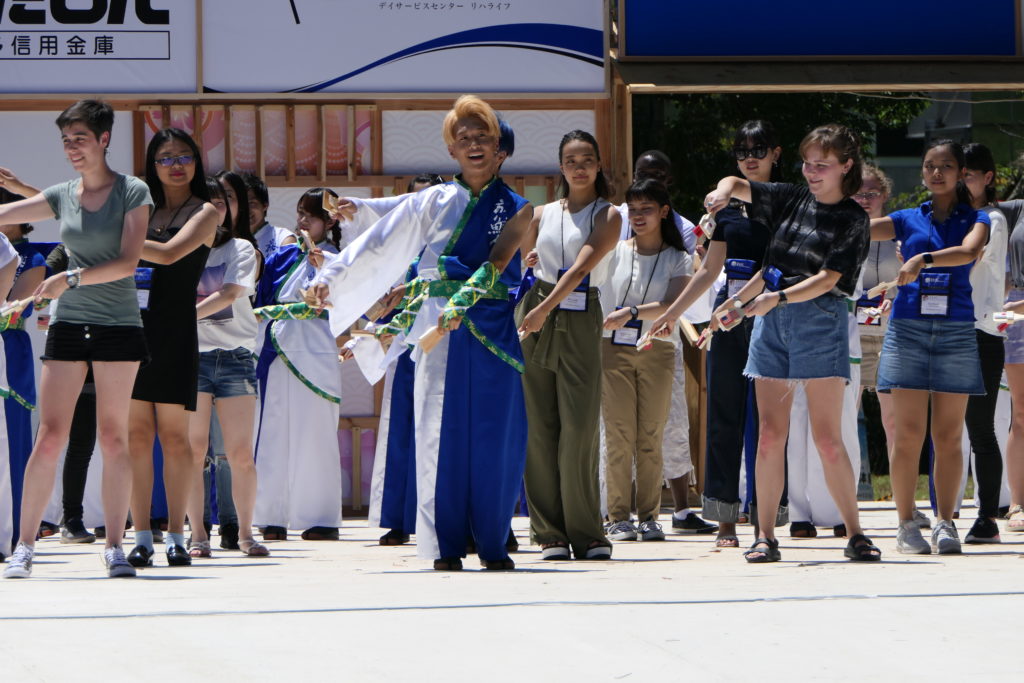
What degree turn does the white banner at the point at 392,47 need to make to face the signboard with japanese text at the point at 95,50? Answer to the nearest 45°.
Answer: approximately 90° to its right

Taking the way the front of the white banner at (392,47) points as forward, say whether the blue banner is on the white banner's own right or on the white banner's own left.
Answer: on the white banner's own left

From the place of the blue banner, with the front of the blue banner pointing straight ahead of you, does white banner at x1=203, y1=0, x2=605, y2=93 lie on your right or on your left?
on your right

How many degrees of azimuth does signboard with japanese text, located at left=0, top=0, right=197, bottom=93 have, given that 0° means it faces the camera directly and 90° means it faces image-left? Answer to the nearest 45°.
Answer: approximately 0°

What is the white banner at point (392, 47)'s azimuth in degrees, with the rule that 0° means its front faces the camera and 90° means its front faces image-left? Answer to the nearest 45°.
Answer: approximately 0°

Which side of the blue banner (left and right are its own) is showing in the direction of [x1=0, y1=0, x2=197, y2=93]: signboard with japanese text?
right

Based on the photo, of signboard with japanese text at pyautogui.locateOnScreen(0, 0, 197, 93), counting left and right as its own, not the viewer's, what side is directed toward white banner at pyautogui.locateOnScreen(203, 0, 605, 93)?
left
